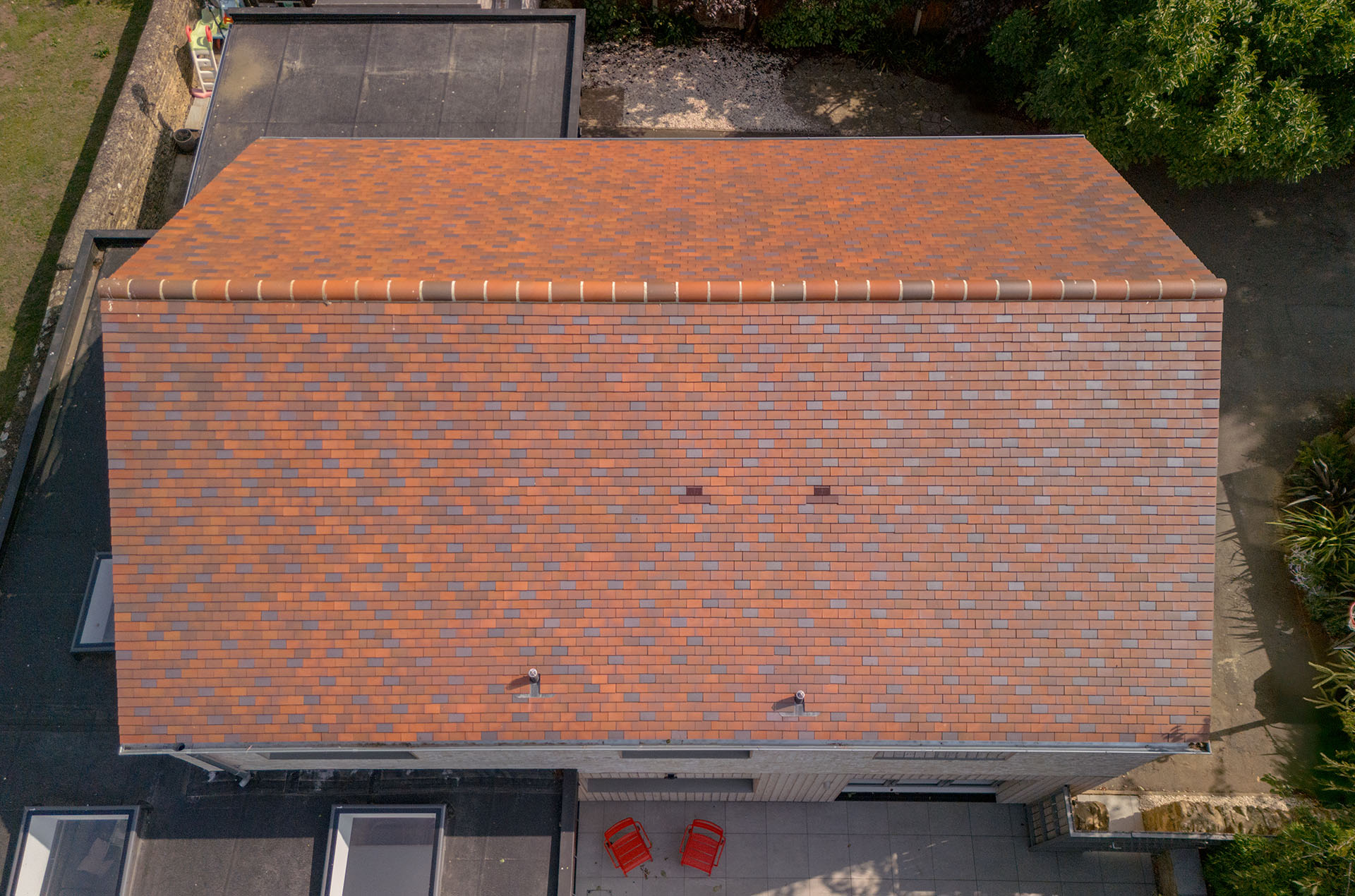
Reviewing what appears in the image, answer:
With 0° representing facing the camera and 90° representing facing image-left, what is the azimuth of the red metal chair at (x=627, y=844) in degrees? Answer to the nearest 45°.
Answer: approximately 315°

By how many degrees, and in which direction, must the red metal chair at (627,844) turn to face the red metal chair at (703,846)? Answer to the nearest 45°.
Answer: approximately 45° to its left
